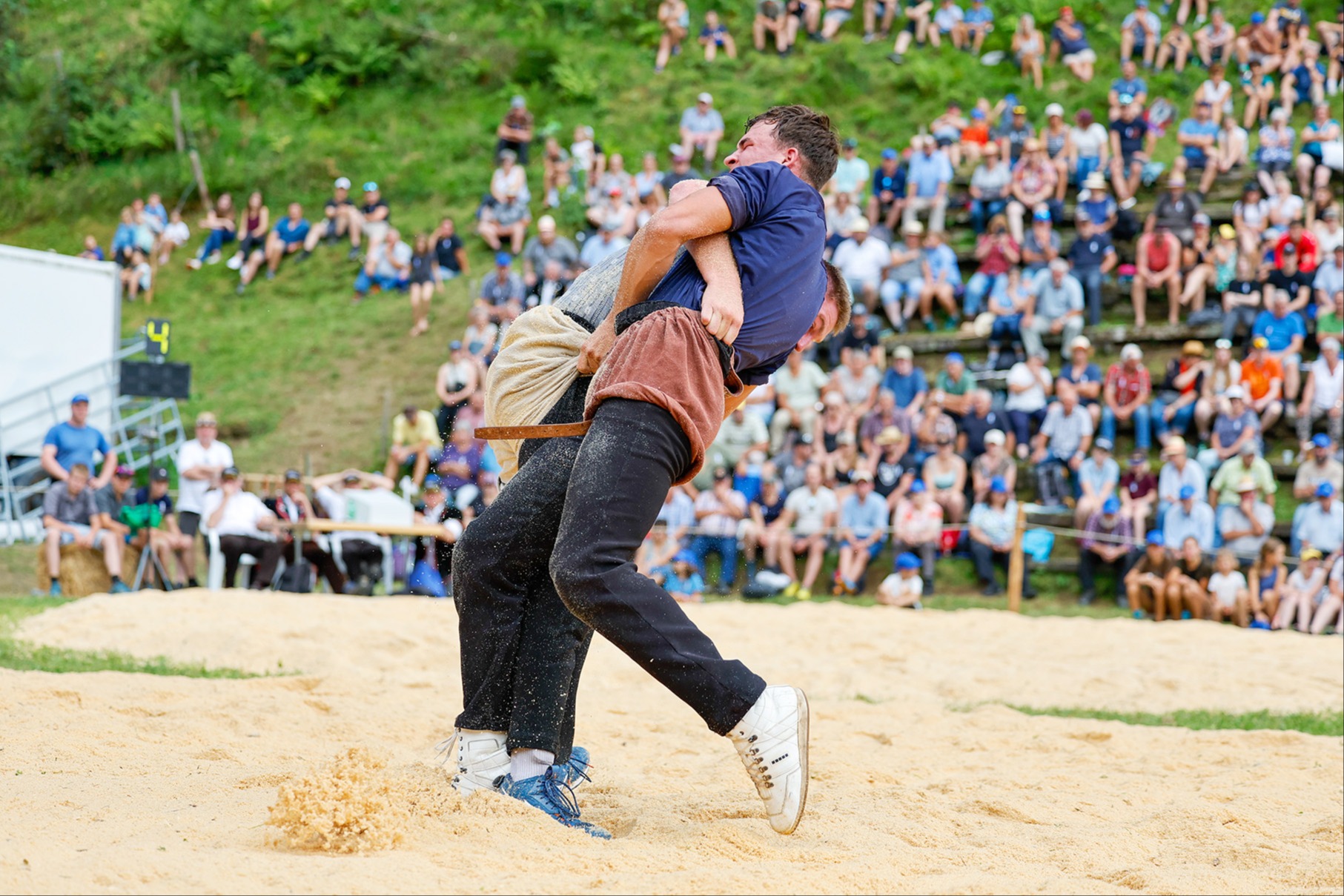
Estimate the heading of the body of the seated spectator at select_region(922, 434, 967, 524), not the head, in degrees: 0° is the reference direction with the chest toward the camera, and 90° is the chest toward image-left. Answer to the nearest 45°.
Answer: approximately 0°

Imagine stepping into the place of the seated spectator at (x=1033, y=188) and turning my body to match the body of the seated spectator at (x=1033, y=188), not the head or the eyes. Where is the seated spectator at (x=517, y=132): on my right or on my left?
on my right

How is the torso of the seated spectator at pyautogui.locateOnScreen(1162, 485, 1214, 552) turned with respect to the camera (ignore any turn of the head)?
toward the camera

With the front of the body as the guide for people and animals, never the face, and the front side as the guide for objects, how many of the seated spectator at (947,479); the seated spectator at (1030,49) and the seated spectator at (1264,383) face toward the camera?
3

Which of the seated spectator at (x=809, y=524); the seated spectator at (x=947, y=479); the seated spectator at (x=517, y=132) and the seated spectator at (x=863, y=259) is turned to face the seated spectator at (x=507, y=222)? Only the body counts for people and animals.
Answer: the seated spectator at (x=517, y=132)

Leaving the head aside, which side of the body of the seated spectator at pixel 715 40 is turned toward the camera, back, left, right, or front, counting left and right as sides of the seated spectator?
front

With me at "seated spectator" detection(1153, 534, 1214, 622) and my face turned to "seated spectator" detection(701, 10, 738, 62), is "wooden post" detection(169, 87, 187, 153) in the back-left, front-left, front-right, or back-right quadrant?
front-left

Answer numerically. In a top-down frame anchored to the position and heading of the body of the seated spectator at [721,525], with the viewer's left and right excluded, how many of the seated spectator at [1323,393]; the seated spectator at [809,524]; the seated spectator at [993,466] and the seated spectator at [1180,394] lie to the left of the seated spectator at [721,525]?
4

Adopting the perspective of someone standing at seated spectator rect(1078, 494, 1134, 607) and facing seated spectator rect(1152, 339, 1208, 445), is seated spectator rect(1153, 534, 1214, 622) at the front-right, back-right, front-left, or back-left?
back-right

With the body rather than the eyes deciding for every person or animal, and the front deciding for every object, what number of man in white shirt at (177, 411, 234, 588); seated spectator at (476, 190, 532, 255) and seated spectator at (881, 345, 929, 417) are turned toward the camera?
3

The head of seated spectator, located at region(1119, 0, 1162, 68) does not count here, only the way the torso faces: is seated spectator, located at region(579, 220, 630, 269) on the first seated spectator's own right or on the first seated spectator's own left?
on the first seated spectator's own right

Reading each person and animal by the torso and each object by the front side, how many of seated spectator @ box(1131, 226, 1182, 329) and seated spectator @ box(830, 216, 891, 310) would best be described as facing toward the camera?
2
